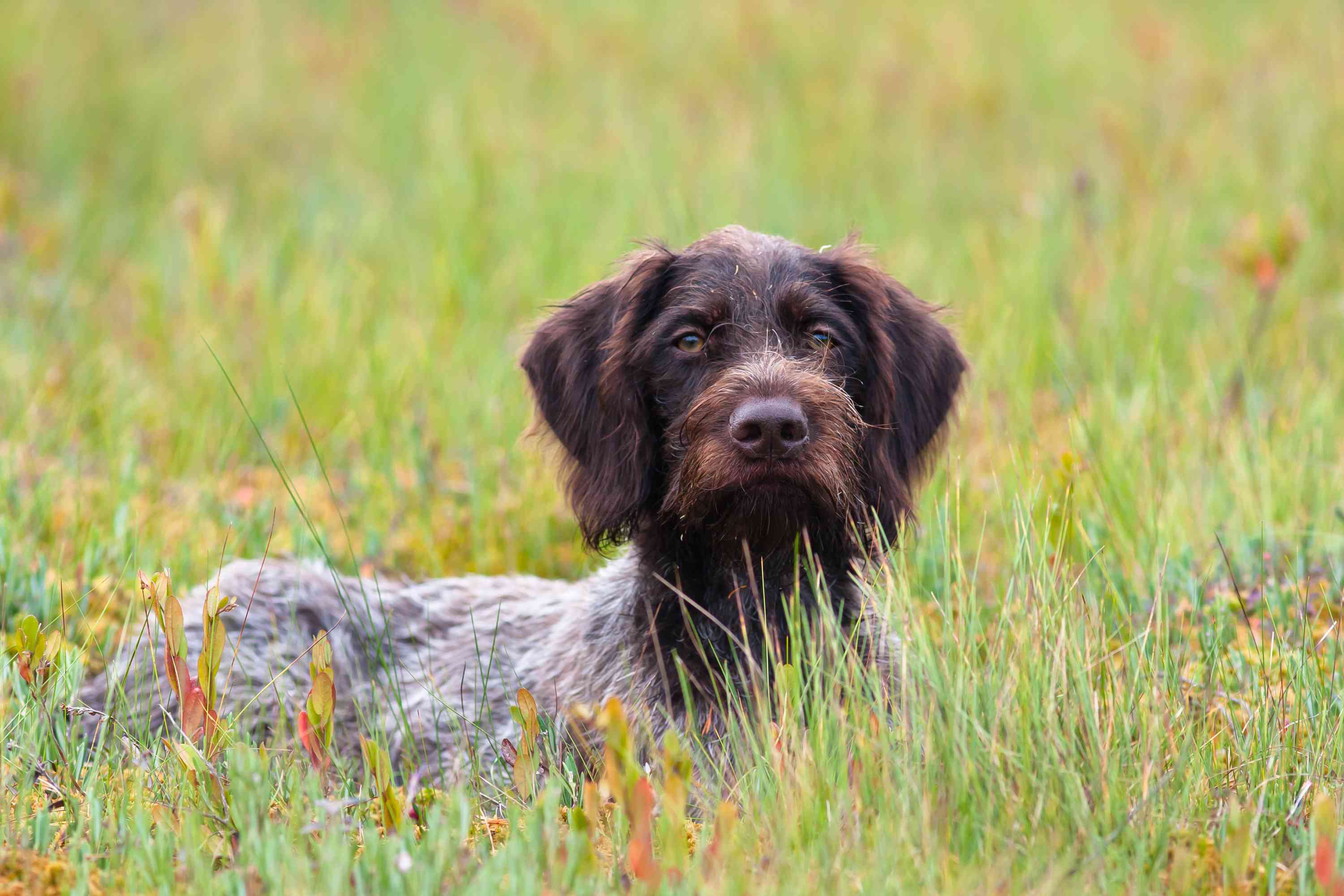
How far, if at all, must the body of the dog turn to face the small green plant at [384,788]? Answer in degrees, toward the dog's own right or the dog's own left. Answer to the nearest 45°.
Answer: approximately 90° to the dog's own right

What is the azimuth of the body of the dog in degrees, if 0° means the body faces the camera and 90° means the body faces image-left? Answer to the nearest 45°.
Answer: approximately 315°

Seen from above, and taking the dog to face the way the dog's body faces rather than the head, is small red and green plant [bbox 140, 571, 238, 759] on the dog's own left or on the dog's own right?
on the dog's own right

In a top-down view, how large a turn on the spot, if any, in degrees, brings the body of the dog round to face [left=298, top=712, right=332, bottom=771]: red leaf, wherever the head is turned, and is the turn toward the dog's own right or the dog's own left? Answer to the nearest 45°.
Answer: approximately 90° to the dog's own right
